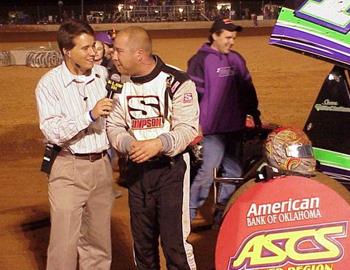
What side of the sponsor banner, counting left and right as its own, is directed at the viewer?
front

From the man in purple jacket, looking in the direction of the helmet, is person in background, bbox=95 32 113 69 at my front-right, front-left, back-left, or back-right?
back-right

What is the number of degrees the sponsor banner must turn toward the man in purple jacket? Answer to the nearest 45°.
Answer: approximately 180°

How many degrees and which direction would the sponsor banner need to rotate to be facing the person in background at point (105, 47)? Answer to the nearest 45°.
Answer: approximately 135° to its right

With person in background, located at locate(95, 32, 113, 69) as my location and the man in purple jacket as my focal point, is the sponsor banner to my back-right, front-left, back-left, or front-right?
front-right

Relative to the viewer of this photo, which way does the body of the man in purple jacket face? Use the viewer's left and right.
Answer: facing the viewer and to the right of the viewer

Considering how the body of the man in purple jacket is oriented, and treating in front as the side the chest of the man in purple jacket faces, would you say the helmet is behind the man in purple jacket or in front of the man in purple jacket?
in front
